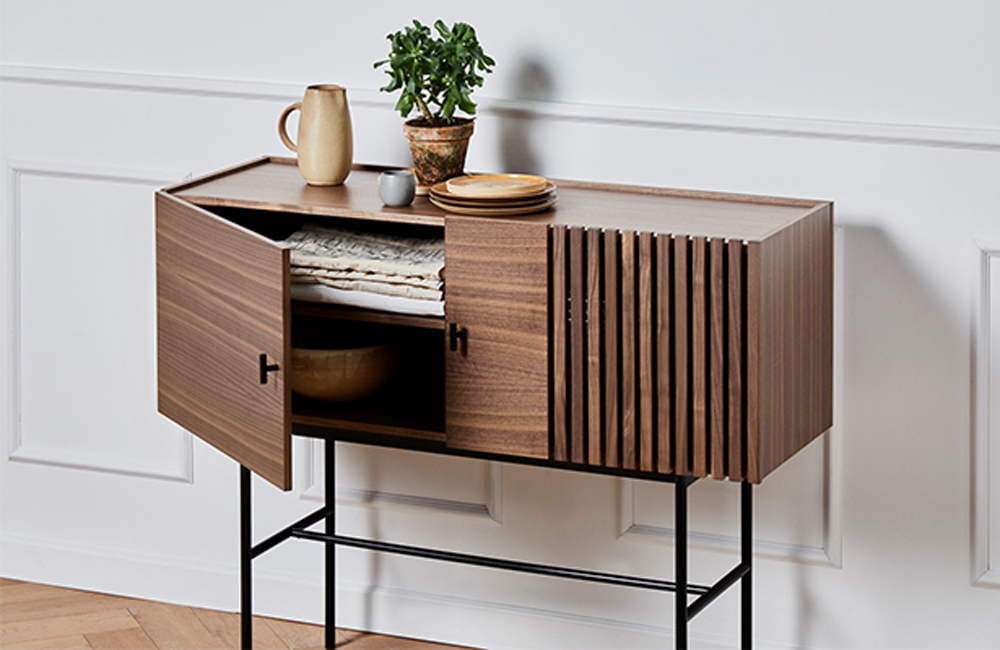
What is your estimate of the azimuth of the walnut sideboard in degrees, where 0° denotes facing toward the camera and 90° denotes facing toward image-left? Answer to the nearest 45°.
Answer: approximately 45°
